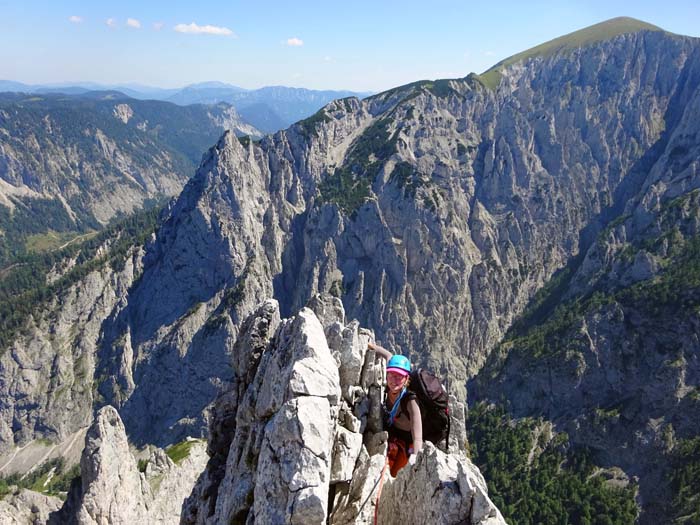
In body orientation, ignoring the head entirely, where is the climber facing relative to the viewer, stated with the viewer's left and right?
facing the viewer and to the left of the viewer
